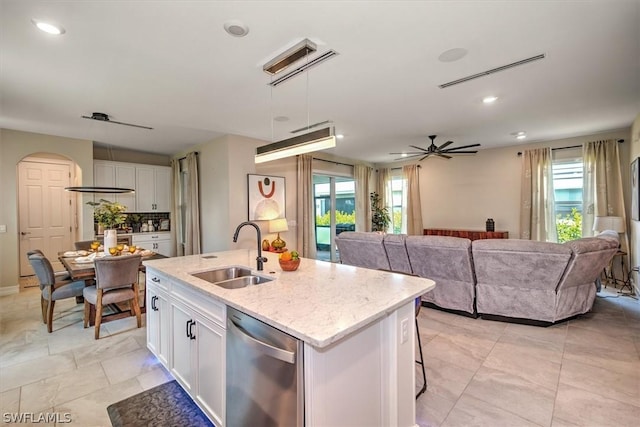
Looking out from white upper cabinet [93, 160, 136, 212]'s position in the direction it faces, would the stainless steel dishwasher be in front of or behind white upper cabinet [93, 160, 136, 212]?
in front

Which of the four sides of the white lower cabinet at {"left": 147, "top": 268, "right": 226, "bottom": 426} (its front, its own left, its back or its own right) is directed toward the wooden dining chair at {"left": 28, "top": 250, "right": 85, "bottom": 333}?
right

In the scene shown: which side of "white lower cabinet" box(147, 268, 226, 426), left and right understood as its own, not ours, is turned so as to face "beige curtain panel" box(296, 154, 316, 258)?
back

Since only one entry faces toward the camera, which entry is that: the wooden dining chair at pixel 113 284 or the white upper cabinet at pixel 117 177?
the white upper cabinet

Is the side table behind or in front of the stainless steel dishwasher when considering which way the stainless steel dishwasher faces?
behind

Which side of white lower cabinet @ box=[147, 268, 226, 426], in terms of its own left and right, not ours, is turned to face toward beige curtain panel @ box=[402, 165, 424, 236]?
back

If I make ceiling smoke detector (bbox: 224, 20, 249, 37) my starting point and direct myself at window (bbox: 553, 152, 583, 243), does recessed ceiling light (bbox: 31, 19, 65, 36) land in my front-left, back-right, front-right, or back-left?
back-left

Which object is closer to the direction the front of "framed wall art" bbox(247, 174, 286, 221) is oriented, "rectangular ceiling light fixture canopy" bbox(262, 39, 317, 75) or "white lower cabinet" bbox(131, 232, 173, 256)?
the rectangular ceiling light fixture canopy

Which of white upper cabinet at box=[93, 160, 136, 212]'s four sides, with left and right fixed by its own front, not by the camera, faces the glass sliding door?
left

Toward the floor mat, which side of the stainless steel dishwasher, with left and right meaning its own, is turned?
right

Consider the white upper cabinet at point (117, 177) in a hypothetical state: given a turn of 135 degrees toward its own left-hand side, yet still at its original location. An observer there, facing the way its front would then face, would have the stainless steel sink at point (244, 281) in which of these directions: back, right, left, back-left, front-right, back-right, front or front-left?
back-right

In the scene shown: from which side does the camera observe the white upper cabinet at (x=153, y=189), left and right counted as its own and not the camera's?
front

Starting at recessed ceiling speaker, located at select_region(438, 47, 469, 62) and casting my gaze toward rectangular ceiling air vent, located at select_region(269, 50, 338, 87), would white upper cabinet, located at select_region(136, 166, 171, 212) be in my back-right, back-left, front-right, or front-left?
front-right

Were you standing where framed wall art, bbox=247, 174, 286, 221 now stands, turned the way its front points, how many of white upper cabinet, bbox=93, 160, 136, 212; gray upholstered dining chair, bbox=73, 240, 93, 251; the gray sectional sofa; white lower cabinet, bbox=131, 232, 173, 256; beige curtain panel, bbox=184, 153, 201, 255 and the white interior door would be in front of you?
1

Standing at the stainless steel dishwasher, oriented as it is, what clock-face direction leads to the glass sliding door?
The glass sliding door is roughly at 5 o'clock from the stainless steel dishwasher.

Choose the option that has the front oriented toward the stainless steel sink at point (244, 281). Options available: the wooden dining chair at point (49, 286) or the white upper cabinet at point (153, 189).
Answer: the white upper cabinet

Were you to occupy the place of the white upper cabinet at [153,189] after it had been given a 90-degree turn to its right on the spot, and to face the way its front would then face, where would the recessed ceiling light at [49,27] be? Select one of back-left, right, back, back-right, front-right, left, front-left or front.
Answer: left

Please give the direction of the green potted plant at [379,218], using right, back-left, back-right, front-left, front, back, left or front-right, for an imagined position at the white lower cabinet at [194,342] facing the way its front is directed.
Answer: back
